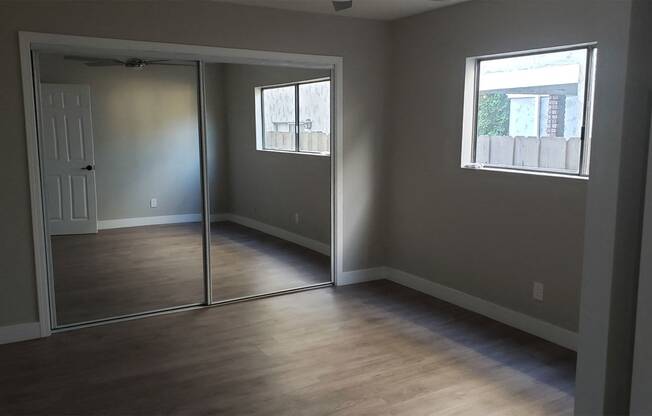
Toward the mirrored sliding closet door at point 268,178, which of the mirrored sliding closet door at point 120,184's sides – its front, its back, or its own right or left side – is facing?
left

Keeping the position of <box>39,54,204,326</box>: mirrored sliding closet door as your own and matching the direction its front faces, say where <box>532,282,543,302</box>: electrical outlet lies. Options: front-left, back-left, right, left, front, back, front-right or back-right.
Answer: front-left

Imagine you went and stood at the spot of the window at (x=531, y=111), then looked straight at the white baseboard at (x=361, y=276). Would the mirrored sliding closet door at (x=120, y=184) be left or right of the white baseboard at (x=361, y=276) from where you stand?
left

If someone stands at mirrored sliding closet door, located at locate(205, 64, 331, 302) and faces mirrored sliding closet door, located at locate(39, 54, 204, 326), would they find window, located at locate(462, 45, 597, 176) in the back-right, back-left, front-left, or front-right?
back-left

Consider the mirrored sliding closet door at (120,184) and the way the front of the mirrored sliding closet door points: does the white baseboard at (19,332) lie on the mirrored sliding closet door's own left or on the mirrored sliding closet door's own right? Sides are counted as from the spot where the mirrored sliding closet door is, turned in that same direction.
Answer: on the mirrored sliding closet door's own right

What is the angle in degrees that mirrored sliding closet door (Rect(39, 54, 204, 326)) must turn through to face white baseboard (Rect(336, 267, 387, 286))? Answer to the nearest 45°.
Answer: approximately 90° to its left

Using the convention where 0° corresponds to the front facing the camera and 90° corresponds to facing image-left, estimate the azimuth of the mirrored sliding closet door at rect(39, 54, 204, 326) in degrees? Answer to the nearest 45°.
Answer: approximately 0°

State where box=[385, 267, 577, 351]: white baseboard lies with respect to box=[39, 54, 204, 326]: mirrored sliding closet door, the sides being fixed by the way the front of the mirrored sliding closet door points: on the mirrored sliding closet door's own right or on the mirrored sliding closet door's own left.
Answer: on the mirrored sliding closet door's own left

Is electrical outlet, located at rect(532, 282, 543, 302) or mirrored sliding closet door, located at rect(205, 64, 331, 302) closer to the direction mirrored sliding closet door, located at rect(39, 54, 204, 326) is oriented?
the electrical outlet

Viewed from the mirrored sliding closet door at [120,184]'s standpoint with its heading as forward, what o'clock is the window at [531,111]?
The window is roughly at 10 o'clock from the mirrored sliding closet door.
